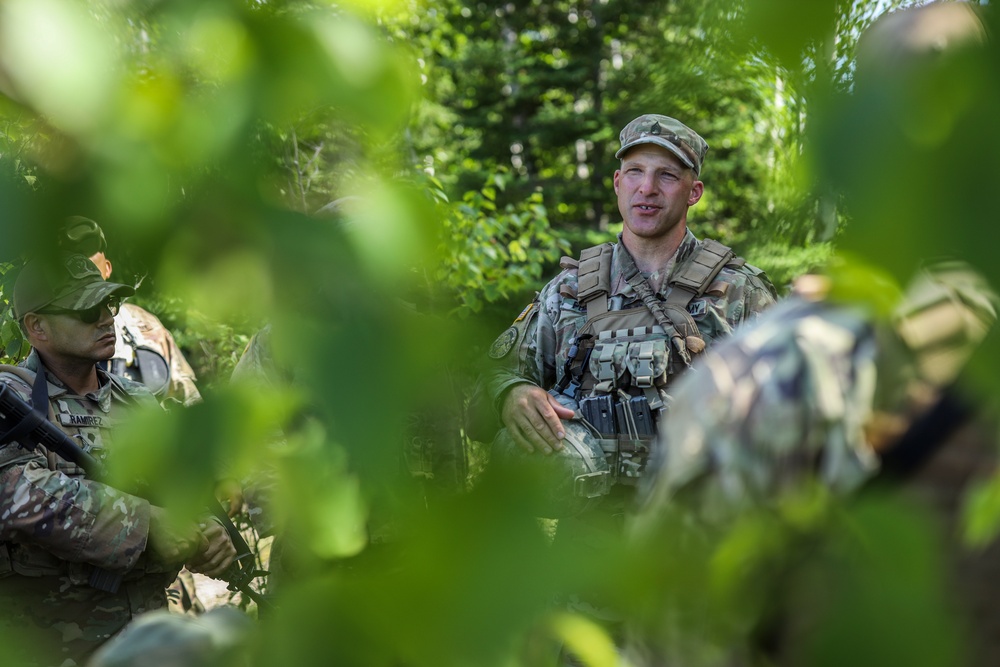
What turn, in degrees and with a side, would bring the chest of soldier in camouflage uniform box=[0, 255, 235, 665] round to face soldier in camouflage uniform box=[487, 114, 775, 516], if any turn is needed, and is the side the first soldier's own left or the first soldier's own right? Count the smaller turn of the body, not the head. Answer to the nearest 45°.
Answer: approximately 45° to the first soldier's own left

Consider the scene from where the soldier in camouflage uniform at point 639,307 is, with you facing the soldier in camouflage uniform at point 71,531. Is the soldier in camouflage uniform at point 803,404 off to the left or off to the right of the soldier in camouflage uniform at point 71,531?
left

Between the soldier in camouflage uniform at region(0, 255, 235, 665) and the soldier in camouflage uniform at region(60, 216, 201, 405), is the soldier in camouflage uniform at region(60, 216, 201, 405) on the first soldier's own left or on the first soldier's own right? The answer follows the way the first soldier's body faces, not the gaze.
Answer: on the first soldier's own left

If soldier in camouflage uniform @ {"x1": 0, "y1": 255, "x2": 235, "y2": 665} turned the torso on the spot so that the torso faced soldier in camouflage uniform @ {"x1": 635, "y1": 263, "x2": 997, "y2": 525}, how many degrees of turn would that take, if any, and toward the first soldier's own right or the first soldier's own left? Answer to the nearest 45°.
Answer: approximately 45° to the first soldier's own right

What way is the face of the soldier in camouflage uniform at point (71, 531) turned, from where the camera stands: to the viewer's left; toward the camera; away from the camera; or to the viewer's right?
to the viewer's right
